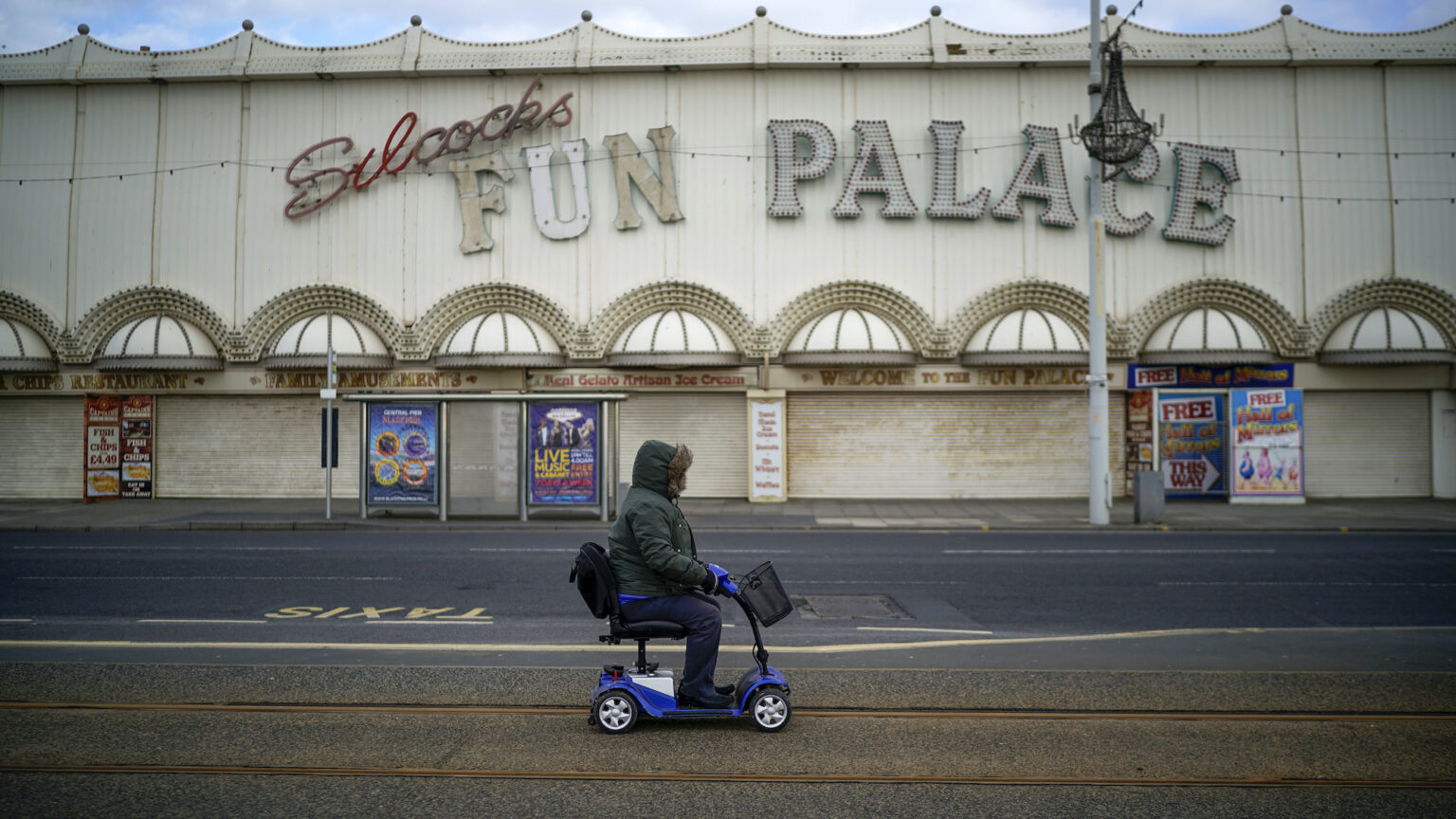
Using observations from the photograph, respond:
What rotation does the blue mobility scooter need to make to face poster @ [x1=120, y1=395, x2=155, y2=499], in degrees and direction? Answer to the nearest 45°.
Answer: approximately 135° to its left

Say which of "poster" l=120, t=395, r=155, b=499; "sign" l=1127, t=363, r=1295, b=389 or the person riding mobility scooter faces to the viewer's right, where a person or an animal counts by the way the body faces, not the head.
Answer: the person riding mobility scooter

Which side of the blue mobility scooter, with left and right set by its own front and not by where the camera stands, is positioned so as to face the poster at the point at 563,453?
left

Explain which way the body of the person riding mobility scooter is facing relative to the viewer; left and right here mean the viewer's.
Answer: facing to the right of the viewer

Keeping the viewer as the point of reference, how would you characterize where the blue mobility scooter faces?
facing to the right of the viewer

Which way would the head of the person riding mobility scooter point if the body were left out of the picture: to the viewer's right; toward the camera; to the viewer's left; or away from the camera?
to the viewer's right

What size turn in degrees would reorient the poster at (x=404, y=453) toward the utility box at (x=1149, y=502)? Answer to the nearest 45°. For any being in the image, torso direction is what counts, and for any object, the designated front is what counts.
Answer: approximately 90° to its left

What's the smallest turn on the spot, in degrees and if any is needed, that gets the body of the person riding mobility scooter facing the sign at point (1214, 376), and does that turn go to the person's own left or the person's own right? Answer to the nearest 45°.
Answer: approximately 45° to the person's own left

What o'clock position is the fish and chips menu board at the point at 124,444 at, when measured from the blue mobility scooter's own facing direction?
The fish and chips menu board is roughly at 8 o'clock from the blue mobility scooter.

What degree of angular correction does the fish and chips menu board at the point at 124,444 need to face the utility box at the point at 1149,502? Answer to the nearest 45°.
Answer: approximately 45° to its left

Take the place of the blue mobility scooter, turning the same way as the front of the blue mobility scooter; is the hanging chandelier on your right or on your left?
on your left
